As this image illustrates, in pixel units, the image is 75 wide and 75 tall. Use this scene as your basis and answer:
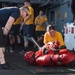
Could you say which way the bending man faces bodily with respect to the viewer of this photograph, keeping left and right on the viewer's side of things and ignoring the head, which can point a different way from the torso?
facing to the right of the viewer
